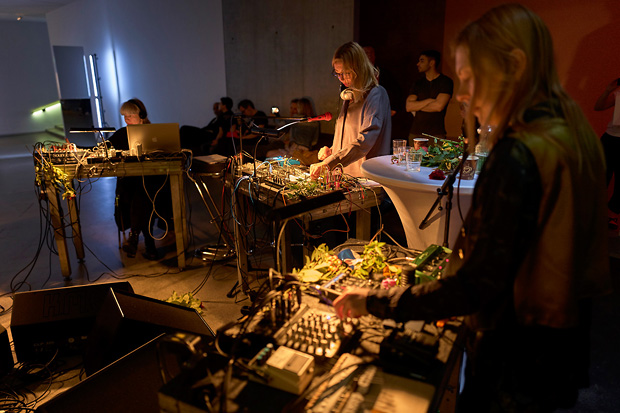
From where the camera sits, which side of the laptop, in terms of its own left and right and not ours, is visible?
back

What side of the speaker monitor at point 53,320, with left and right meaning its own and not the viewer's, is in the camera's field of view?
back

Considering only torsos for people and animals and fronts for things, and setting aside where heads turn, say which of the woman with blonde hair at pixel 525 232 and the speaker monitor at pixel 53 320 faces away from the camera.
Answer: the speaker monitor

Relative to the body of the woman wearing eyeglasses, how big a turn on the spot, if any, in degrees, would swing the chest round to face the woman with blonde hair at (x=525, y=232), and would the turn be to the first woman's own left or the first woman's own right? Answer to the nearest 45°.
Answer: approximately 45° to the first woman's own left

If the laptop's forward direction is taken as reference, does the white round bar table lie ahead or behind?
behind

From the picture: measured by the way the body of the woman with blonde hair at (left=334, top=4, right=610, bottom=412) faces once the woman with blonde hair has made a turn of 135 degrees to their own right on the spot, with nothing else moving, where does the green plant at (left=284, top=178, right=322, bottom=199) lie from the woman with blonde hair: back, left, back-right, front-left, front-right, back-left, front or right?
left

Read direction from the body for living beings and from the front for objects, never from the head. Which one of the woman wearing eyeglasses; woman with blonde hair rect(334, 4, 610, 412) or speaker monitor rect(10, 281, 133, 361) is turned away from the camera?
the speaker monitor

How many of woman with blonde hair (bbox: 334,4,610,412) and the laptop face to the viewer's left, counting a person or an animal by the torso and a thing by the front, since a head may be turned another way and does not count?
1

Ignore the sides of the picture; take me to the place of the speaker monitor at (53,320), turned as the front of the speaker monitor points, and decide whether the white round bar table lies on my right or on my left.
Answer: on my right

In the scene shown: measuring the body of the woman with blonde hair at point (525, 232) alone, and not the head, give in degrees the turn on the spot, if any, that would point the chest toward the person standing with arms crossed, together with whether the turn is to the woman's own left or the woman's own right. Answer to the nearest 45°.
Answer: approximately 90° to the woman's own right

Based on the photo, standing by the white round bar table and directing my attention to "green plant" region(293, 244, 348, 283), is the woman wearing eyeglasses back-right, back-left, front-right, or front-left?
back-right

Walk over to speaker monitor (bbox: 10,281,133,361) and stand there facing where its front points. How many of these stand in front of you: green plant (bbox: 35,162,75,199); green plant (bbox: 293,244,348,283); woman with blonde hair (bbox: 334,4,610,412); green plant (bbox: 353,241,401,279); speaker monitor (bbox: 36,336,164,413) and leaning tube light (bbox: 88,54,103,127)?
2

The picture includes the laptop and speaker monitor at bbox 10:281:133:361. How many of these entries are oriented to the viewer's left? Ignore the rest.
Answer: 0

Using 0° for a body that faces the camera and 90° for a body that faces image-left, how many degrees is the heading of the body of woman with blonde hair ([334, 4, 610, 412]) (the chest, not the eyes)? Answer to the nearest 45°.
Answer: approximately 90°

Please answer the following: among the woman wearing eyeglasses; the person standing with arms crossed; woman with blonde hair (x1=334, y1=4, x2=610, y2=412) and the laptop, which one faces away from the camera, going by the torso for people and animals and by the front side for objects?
the laptop
